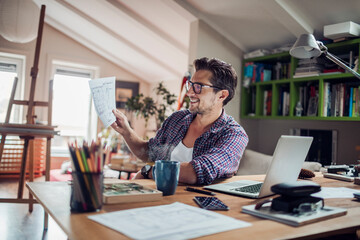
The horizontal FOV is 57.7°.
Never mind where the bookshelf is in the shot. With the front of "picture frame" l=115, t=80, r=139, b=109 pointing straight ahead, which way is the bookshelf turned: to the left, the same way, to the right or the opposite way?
to the right

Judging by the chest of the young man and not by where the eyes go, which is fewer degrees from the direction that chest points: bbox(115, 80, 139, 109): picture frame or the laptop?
the laptop

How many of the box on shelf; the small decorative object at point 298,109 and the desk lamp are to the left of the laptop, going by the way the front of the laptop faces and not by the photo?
0

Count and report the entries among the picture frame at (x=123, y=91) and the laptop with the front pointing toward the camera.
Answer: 1

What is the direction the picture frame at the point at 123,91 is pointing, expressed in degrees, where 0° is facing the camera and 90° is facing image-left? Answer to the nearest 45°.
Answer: approximately 0°

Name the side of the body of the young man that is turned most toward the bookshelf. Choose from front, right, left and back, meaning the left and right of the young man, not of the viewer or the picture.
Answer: back

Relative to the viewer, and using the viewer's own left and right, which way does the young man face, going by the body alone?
facing the viewer and to the left of the viewer

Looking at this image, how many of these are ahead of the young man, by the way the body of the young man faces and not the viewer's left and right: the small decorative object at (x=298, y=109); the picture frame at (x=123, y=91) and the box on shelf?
0

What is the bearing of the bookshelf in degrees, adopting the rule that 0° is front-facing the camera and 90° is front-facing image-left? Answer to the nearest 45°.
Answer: approximately 45°

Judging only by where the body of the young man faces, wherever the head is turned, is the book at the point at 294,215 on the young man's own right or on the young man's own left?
on the young man's own left

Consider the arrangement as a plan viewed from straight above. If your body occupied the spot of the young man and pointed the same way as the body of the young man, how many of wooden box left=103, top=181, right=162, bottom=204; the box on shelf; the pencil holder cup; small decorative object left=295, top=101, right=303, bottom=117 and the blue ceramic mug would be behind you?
2

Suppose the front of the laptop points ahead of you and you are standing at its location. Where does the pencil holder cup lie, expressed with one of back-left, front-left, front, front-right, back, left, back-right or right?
left

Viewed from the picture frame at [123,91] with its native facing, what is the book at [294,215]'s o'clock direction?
The book is roughly at 12 o'clock from the picture frame.

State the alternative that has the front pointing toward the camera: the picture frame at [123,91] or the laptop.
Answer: the picture frame

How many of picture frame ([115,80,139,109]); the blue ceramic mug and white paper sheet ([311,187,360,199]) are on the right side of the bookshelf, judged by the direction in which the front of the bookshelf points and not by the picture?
1

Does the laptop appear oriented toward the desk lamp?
no

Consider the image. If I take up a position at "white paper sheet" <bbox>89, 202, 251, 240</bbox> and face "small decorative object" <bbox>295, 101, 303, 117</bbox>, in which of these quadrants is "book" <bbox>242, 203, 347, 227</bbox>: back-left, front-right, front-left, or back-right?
front-right

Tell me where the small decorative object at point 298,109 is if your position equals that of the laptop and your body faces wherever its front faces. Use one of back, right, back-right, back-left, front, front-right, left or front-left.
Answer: front-right
